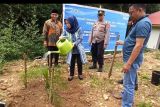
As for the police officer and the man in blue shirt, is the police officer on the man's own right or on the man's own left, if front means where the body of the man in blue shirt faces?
on the man's own right

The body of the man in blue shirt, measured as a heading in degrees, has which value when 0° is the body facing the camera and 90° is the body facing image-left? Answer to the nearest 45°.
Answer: approximately 90°

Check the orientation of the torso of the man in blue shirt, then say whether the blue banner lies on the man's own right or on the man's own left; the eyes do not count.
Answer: on the man's own right
